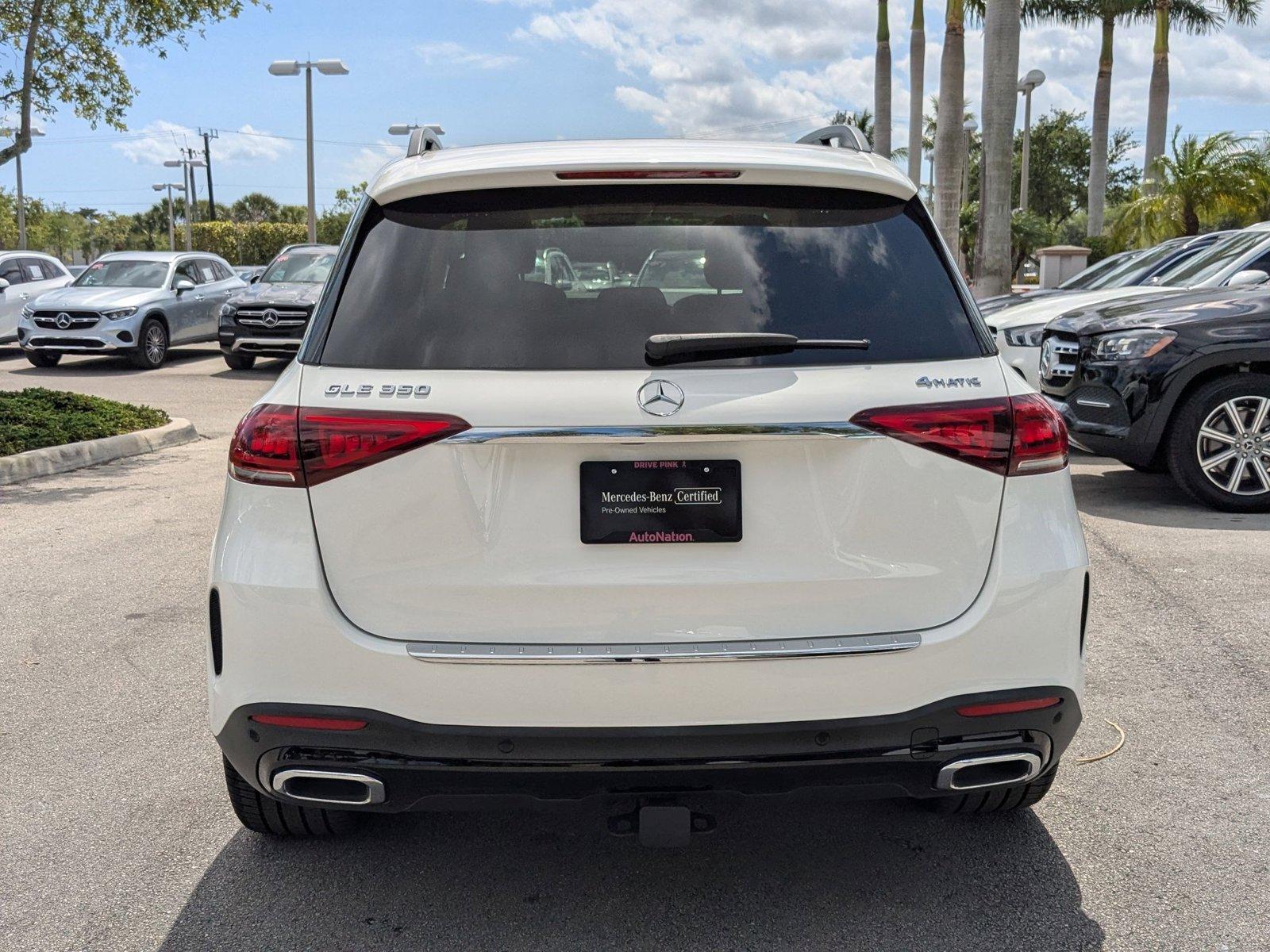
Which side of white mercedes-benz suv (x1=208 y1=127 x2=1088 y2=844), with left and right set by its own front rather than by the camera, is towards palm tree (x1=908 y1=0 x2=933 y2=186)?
front

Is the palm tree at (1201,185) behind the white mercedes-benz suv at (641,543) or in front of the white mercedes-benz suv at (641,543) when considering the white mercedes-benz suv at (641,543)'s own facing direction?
in front

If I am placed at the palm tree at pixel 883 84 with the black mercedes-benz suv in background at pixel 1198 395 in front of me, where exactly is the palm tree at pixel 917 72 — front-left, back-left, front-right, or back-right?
front-left

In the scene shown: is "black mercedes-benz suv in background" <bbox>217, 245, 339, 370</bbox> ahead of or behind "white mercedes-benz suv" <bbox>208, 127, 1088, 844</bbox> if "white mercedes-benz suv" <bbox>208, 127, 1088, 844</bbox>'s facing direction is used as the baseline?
ahead

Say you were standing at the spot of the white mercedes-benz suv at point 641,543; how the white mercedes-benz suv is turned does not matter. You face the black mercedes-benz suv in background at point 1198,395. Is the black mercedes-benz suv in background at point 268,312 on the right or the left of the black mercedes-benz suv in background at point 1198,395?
left

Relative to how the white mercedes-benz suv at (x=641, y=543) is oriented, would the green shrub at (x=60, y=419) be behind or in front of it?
in front

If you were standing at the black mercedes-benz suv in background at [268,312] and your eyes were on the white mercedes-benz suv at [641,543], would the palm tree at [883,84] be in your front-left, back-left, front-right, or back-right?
back-left

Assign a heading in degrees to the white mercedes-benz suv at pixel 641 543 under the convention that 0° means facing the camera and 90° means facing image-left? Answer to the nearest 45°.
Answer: approximately 180°

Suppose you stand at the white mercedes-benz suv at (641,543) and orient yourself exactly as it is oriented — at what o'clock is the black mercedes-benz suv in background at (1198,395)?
The black mercedes-benz suv in background is roughly at 1 o'clock from the white mercedes-benz suv.

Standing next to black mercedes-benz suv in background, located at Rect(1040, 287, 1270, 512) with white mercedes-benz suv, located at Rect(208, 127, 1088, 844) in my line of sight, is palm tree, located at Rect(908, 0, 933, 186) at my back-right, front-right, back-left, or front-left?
back-right

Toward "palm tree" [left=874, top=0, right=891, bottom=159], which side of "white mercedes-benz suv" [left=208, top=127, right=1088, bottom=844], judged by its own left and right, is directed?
front
